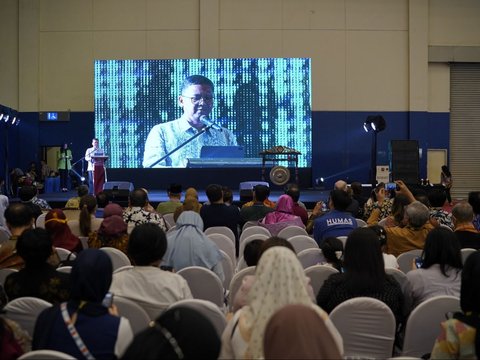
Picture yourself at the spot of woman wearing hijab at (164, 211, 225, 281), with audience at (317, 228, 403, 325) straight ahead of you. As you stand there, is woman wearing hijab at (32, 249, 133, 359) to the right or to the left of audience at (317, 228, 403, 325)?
right

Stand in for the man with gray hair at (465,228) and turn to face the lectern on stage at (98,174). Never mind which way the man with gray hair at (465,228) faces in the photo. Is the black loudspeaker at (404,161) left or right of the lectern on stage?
right

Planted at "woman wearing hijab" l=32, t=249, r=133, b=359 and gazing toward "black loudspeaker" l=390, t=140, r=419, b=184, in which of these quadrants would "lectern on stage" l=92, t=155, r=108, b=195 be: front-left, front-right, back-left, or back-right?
front-left

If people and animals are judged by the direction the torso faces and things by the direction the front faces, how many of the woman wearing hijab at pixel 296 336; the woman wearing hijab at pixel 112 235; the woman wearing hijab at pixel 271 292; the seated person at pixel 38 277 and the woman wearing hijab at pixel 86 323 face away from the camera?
5

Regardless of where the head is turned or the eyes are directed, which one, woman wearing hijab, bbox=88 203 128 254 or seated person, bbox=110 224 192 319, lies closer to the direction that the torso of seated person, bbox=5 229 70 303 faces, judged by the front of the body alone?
the woman wearing hijab

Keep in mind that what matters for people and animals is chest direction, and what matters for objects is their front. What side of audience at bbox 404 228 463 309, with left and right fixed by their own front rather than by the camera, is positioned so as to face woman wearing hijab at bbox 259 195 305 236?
front

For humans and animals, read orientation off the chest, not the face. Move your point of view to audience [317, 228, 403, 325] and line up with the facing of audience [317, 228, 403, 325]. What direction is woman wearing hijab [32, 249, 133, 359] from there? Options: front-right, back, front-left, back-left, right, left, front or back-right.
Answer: back-left

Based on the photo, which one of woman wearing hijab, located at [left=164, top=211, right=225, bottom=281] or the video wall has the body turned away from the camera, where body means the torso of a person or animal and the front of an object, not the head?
the woman wearing hijab

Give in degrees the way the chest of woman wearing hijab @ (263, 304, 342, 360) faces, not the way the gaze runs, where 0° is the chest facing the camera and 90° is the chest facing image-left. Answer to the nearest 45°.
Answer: approximately 180°

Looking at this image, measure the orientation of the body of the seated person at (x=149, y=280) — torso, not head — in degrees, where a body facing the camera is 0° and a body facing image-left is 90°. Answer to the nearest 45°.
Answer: approximately 180°

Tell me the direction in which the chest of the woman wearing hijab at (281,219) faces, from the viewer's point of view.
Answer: away from the camera

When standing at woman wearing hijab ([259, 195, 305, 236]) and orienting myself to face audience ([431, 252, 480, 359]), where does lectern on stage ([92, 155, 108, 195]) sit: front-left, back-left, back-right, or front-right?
back-right

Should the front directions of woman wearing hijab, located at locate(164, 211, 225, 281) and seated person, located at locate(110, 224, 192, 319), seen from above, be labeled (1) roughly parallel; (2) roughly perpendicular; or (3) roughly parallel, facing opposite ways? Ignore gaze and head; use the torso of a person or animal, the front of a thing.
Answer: roughly parallel

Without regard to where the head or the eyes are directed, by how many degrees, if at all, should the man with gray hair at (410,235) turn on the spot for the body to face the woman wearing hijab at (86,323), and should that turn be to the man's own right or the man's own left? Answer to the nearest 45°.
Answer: approximately 135° to the man's own left

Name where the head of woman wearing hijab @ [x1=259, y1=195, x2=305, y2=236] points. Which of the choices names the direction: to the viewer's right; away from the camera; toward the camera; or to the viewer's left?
away from the camera

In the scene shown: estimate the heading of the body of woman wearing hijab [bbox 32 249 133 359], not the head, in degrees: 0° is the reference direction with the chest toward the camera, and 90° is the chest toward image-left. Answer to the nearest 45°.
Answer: approximately 180°

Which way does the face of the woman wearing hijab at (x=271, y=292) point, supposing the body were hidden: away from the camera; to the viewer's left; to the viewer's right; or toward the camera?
away from the camera

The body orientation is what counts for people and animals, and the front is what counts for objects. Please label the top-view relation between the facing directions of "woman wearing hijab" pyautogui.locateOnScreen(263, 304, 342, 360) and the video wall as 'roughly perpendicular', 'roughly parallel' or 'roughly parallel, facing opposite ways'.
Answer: roughly parallel, facing opposite ways

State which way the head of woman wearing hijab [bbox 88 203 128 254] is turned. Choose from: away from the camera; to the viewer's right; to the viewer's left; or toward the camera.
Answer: away from the camera

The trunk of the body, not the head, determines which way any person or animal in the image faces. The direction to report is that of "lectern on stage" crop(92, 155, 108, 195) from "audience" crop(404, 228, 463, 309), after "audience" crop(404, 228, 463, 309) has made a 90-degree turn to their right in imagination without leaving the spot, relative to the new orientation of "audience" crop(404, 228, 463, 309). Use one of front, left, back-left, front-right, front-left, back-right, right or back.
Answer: left

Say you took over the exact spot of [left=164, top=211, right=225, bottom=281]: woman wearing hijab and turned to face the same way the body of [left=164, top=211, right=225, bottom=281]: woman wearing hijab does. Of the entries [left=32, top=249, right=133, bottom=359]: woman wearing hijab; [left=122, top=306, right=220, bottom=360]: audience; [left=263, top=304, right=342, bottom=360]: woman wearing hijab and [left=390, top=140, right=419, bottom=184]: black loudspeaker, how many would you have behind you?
3

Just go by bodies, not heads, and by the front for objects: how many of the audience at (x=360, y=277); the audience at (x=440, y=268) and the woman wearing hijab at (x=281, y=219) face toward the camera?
0

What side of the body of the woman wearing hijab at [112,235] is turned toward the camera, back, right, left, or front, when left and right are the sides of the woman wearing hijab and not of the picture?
back

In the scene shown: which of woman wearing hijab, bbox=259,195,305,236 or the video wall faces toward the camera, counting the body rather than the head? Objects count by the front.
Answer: the video wall
